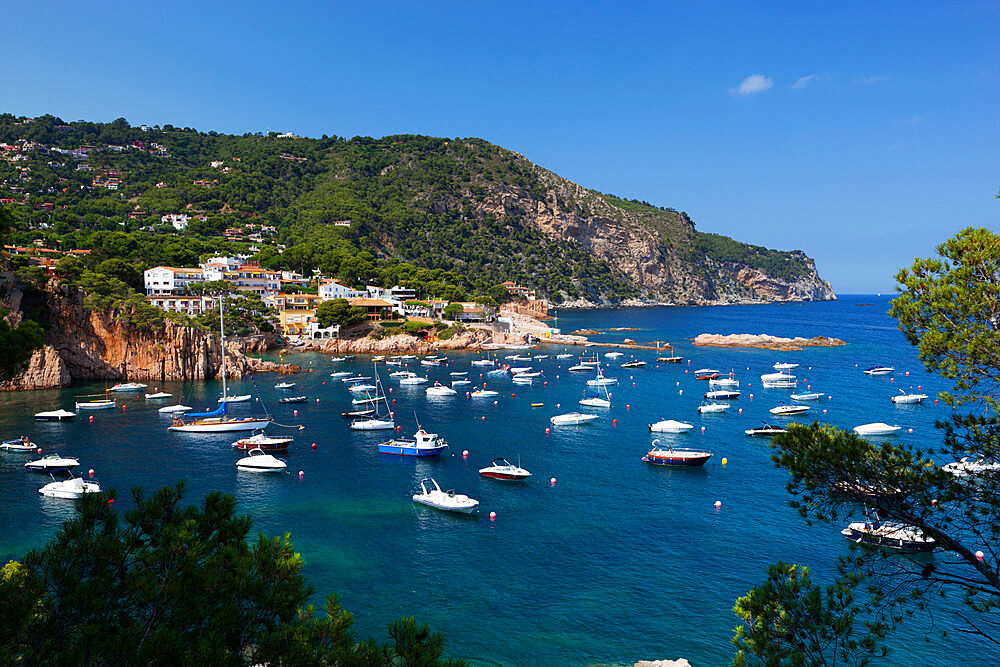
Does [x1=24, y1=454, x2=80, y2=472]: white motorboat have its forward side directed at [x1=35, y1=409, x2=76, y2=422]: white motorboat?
no
